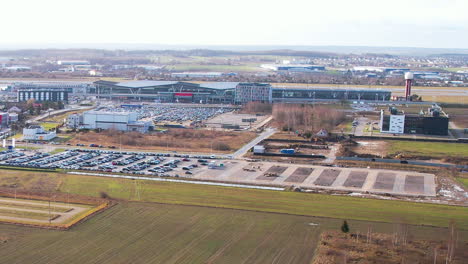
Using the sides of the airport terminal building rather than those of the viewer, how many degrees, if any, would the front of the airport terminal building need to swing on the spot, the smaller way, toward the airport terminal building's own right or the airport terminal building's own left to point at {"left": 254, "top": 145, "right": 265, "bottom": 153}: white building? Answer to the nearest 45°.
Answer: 0° — it already faces it

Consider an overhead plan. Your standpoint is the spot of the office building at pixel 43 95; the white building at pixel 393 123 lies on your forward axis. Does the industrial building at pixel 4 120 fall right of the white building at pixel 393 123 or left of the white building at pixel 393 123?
right

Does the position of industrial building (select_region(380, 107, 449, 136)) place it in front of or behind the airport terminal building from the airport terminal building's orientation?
in front

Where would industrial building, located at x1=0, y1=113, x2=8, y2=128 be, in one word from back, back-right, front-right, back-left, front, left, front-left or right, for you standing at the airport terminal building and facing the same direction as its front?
front-right

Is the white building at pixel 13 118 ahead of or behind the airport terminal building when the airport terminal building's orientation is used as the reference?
ahead

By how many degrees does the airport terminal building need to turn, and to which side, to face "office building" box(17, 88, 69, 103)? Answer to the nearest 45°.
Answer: approximately 90° to its right

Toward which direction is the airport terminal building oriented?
toward the camera

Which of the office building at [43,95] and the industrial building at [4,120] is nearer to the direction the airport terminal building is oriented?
the industrial building

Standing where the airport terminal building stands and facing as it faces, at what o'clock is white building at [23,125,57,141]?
The white building is roughly at 1 o'clock from the airport terminal building.

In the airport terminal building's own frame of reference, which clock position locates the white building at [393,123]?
The white building is roughly at 11 o'clock from the airport terminal building.
